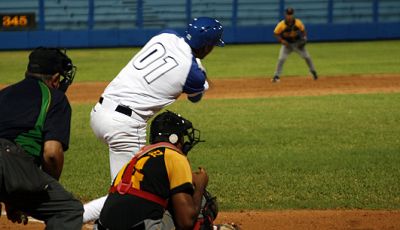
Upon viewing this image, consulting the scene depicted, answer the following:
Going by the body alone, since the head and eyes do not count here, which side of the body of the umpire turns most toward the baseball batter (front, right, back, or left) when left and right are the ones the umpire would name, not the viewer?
front

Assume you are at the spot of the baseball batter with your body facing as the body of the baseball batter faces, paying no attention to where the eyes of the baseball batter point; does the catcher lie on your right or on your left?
on your right

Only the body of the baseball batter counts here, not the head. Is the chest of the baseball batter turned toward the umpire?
no

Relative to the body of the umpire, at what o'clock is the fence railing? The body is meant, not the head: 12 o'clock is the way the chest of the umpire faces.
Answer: The fence railing is roughly at 11 o'clock from the umpire.

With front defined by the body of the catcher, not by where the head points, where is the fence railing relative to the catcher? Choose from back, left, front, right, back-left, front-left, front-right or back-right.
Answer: front-left

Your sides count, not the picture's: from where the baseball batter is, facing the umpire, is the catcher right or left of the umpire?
left

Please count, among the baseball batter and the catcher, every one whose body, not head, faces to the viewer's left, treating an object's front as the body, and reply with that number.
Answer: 0

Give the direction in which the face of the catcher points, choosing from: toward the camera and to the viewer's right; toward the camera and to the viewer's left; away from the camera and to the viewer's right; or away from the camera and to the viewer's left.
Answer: away from the camera and to the viewer's right

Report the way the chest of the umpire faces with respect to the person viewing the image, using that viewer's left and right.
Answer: facing away from the viewer and to the right of the viewer

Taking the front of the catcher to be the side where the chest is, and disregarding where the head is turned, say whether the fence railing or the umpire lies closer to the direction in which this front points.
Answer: the fence railing

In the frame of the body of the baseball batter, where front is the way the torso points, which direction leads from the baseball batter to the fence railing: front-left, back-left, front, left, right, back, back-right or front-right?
front-left

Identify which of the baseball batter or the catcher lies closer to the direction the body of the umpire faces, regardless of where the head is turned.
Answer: the baseball batter

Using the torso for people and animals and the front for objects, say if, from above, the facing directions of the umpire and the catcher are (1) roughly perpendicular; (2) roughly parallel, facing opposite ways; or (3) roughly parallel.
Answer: roughly parallel

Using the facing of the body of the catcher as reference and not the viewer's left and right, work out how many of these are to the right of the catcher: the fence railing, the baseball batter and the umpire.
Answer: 0

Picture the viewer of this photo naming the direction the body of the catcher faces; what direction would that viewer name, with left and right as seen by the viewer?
facing away from the viewer and to the right of the viewer

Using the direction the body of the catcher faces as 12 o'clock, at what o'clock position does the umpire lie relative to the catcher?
The umpire is roughly at 8 o'clock from the catcher.

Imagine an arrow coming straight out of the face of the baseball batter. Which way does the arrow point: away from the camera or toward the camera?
away from the camera

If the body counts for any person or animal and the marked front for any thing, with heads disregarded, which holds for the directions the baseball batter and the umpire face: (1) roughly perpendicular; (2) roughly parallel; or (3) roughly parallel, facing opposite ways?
roughly parallel

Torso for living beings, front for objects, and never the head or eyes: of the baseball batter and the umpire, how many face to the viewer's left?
0
